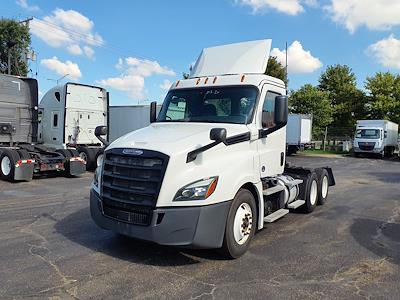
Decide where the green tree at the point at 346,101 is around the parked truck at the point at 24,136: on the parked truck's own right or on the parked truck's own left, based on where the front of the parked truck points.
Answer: on the parked truck's own right

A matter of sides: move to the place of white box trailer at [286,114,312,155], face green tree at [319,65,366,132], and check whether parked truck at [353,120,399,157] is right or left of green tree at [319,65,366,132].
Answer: right

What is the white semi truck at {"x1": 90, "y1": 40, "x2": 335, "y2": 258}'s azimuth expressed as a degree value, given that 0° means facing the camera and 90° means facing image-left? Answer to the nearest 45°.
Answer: approximately 45°

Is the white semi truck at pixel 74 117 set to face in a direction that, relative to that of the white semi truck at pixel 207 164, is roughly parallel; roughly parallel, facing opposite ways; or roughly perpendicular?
roughly perpendicular

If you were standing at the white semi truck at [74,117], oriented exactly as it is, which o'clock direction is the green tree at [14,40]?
The green tree is roughly at 1 o'clock from the white semi truck.

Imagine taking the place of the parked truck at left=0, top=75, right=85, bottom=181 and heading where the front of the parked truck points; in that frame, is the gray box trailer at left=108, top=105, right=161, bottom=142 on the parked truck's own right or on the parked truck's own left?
on the parked truck's own right

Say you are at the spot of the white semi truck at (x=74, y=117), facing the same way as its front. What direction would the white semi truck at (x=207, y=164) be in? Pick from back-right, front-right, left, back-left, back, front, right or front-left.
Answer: back-left
